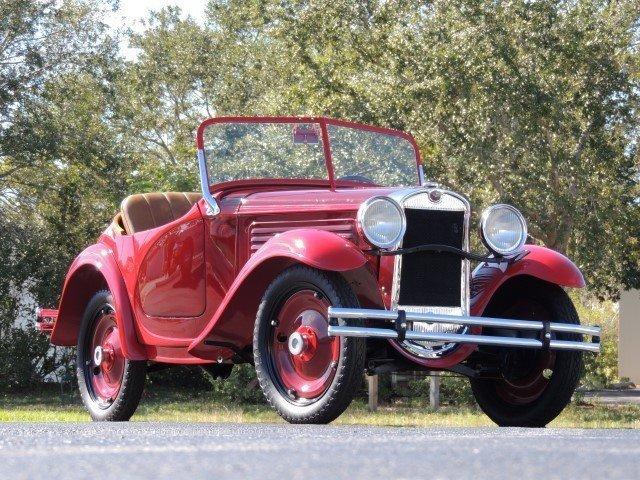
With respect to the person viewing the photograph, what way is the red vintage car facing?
facing the viewer and to the right of the viewer

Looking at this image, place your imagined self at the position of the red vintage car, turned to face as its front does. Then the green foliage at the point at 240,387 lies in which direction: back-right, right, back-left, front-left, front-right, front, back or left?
back-left

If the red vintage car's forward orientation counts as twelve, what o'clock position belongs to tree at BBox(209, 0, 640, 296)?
The tree is roughly at 8 o'clock from the red vintage car.

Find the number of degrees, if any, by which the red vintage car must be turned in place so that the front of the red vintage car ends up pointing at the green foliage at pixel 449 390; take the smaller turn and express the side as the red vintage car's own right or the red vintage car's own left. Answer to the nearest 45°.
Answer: approximately 135° to the red vintage car's own left

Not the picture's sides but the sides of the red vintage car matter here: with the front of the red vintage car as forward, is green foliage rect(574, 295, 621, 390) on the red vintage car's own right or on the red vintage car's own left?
on the red vintage car's own left

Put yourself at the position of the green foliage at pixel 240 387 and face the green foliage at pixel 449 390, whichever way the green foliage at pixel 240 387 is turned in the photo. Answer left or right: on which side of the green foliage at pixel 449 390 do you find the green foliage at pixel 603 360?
left
